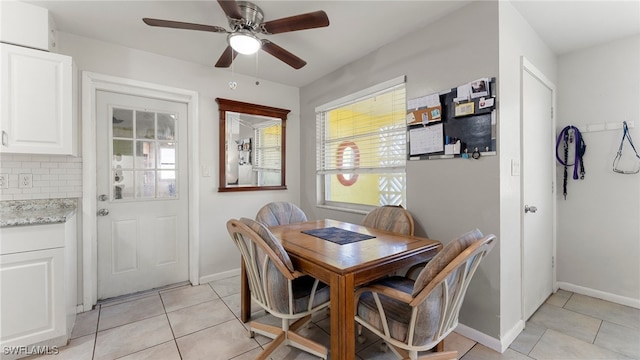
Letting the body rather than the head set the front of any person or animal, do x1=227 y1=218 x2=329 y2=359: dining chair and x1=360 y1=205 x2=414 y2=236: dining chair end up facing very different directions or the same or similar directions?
very different directions

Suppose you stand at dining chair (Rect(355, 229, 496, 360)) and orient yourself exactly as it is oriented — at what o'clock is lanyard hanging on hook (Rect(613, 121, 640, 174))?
The lanyard hanging on hook is roughly at 3 o'clock from the dining chair.

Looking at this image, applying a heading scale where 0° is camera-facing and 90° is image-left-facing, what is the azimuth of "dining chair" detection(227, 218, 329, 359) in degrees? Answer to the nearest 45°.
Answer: approximately 225°

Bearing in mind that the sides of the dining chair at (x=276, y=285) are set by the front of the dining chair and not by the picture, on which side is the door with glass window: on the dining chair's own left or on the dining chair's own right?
on the dining chair's own left

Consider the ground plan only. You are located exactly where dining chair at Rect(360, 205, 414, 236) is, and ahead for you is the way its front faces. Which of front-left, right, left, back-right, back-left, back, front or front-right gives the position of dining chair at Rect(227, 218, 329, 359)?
front

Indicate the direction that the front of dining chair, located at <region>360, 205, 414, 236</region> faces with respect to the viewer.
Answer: facing the viewer and to the left of the viewer

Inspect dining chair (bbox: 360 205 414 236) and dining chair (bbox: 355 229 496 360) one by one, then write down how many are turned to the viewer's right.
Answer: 0

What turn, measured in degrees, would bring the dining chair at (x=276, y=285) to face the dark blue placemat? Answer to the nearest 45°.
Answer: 0° — it already faces it

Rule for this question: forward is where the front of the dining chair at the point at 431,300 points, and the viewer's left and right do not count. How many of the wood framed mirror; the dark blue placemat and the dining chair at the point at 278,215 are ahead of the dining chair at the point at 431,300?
3

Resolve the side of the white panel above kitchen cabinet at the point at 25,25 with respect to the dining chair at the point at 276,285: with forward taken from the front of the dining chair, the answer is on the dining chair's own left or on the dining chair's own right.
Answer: on the dining chair's own left

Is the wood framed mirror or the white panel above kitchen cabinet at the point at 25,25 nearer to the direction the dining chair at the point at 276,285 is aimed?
the wood framed mirror

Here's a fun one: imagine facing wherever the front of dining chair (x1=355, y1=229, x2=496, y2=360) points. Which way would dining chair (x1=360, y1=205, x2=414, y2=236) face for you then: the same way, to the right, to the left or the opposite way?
to the left

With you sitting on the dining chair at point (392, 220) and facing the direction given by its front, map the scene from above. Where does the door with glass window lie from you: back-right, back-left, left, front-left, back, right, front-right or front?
front-right

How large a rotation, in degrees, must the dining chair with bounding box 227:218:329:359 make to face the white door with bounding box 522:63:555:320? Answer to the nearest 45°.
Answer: approximately 45° to its right

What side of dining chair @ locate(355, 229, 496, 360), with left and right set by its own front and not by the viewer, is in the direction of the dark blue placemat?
front

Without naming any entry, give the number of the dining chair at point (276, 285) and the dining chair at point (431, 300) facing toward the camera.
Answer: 0

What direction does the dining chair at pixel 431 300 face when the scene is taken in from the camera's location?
facing away from the viewer and to the left of the viewer
